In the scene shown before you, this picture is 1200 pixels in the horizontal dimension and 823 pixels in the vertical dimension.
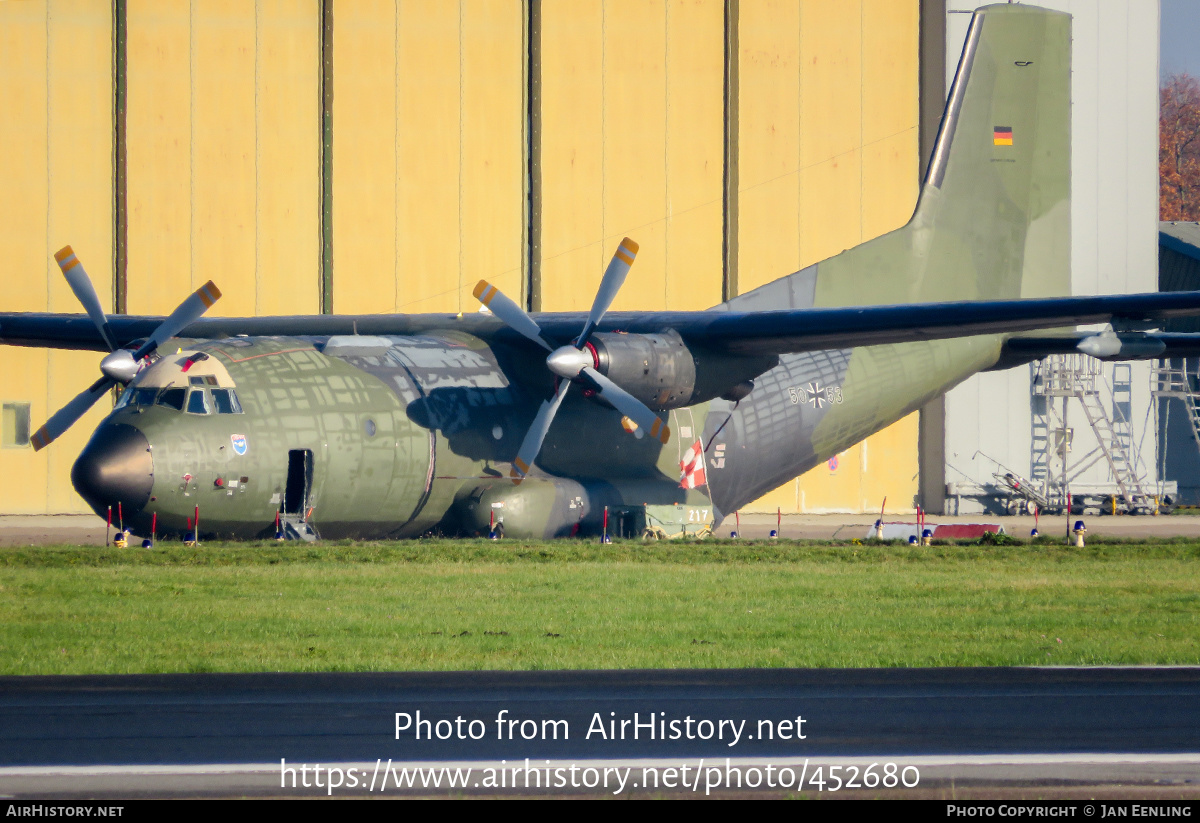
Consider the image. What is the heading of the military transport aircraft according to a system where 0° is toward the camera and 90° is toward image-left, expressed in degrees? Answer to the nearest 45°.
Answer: approximately 45°

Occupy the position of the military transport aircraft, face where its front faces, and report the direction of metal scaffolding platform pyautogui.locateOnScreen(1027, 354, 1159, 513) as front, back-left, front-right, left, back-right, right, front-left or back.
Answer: back
